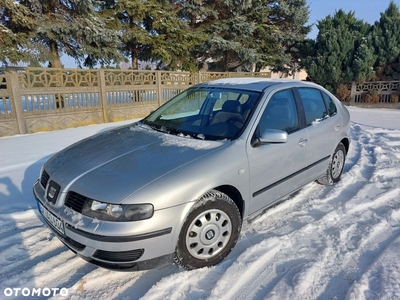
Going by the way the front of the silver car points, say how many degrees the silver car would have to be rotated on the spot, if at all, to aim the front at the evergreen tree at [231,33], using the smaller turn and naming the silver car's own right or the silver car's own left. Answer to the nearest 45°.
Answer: approximately 135° to the silver car's own right

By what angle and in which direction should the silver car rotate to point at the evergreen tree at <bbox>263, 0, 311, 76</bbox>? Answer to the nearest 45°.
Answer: approximately 135° to its right

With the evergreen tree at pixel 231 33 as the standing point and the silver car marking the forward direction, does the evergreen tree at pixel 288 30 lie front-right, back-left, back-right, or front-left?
back-left

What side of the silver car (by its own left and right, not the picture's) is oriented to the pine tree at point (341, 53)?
back

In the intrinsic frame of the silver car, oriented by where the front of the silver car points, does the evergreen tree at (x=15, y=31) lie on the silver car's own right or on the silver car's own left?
on the silver car's own right

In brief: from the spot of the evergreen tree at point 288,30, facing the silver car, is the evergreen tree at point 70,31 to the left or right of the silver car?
right

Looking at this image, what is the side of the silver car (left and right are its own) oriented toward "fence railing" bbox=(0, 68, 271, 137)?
right

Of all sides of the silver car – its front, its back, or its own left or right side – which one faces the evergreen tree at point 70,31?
right

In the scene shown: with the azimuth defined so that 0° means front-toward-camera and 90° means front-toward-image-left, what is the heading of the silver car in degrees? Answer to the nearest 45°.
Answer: approximately 45°

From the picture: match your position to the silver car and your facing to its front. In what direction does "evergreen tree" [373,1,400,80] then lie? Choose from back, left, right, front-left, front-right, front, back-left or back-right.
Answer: back
